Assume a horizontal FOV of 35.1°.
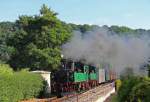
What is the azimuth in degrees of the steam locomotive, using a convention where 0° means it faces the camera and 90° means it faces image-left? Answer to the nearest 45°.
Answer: approximately 45°

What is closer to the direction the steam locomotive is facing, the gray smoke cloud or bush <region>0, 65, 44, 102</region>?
the bush
